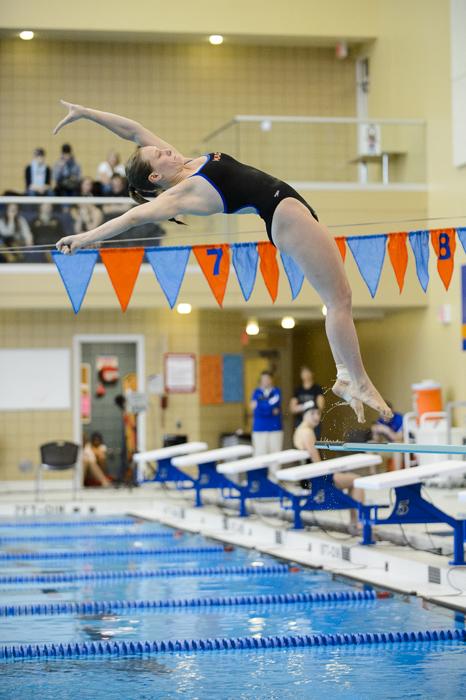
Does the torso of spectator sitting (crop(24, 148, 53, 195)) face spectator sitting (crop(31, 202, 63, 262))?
yes

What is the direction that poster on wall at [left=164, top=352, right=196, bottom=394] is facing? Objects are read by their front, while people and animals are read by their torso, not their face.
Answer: toward the camera

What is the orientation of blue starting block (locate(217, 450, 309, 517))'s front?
to the viewer's left

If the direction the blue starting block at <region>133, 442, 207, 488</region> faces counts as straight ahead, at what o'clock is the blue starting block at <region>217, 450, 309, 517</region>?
the blue starting block at <region>217, 450, 309, 517</region> is roughly at 8 o'clock from the blue starting block at <region>133, 442, 207, 488</region>.

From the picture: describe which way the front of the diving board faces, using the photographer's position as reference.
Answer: facing to the left of the viewer

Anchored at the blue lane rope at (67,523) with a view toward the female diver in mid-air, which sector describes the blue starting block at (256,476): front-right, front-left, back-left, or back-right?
front-left

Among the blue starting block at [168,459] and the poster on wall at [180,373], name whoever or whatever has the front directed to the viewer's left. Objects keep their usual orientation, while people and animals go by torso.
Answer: the blue starting block

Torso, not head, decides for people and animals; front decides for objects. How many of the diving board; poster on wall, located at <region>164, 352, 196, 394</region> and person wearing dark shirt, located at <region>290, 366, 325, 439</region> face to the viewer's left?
1

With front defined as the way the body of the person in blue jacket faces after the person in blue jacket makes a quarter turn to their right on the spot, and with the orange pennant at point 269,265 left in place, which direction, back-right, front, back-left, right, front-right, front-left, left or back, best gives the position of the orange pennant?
left

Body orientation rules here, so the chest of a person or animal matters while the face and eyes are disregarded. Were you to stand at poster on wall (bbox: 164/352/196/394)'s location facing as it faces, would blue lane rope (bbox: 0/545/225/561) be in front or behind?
in front

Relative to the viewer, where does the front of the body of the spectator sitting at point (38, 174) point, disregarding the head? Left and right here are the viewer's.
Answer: facing the viewer

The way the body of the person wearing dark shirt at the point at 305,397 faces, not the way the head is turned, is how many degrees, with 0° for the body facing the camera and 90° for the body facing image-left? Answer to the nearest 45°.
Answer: approximately 0°

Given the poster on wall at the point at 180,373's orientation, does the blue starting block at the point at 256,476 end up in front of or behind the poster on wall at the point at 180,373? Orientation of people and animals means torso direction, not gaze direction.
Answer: in front

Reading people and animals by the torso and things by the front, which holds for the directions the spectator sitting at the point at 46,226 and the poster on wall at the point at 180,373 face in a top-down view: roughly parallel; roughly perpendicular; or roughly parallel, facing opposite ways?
roughly parallel

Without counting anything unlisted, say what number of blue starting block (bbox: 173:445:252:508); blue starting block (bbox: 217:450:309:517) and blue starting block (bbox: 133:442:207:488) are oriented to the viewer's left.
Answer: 3
